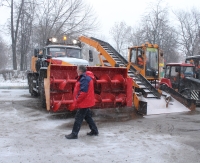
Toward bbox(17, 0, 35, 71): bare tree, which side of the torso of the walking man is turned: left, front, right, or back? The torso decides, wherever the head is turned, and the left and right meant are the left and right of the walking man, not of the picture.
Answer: right

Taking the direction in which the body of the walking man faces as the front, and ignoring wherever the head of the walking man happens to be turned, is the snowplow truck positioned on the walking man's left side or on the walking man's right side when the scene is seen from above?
on the walking man's right side

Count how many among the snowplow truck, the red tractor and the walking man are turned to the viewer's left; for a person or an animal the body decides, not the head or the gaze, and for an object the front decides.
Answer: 2

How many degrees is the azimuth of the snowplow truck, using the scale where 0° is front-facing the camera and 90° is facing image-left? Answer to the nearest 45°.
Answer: approximately 315°

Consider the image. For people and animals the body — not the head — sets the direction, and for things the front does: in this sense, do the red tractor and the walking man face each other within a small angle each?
no

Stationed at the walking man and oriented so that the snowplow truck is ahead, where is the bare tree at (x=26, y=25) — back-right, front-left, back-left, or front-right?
front-left

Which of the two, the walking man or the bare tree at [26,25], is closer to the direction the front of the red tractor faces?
the walking man

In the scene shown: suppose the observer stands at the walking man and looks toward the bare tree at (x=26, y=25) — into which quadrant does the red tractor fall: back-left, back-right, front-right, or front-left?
front-right

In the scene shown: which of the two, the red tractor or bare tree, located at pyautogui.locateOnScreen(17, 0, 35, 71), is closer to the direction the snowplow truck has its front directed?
the red tractor

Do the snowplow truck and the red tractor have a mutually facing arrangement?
no

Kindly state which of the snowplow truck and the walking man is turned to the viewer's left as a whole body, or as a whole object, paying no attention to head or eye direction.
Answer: the walking man

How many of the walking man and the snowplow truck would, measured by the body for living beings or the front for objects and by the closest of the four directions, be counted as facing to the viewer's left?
1

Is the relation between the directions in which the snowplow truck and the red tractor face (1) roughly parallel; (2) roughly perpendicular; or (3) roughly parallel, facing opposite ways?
roughly parallel

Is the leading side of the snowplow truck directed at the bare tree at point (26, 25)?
no
